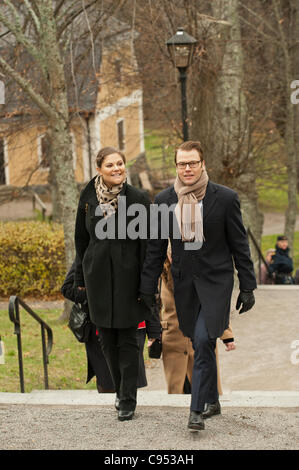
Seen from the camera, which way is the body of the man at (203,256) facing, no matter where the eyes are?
toward the camera

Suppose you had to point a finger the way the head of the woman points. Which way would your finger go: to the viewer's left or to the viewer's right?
to the viewer's right

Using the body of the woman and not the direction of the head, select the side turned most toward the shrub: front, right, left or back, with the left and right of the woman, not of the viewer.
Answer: back

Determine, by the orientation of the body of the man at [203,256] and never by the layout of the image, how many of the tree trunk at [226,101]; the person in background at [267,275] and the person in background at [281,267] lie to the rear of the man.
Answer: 3

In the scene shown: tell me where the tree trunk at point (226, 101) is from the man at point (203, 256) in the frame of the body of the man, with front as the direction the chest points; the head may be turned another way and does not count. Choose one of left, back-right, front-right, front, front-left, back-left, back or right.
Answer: back

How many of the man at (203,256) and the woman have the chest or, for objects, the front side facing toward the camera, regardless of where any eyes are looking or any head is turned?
2

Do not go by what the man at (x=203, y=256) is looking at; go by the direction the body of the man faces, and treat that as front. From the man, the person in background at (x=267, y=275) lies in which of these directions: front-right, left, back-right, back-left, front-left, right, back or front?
back

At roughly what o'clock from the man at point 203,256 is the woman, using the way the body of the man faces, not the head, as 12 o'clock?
The woman is roughly at 3 o'clock from the man.

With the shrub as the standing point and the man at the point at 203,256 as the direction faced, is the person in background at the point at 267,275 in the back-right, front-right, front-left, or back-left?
front-left

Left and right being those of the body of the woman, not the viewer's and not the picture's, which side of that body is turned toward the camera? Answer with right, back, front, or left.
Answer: front
